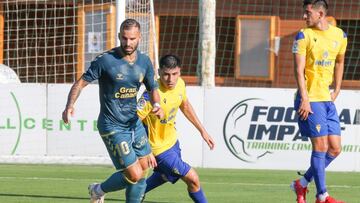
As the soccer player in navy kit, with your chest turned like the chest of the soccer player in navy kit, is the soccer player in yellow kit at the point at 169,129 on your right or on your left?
on your left

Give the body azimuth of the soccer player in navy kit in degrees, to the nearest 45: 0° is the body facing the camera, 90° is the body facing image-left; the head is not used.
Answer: approximately 315°

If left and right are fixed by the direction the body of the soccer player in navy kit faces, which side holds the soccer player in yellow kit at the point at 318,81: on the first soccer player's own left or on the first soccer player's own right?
on the first soccer player's own left
